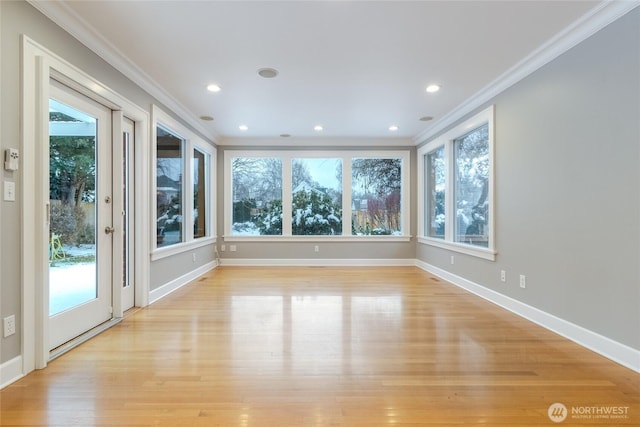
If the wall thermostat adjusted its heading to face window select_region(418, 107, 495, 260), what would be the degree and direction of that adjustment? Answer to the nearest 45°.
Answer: approximately 45° to its left

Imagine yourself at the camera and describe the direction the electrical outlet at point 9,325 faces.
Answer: facing the viewer and to the right of the viewer

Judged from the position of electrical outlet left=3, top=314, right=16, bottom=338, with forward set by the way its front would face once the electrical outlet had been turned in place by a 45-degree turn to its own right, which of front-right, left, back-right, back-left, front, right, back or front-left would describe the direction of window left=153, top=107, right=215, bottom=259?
back-left

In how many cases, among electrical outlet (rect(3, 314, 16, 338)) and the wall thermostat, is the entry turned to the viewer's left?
0

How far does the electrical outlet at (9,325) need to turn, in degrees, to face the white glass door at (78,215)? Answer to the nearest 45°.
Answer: approximately 90° to its left

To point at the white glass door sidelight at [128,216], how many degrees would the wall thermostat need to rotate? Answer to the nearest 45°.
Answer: approximately 90° to its left

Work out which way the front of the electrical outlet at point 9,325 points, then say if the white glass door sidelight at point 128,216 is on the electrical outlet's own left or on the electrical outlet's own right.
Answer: on the electrical outlet's own left

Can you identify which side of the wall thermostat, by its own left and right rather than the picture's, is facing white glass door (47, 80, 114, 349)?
left
